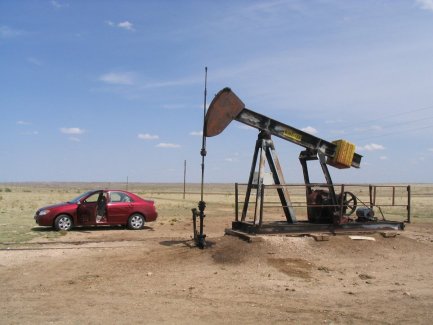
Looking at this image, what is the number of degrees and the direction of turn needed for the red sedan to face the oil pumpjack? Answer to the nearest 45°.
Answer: approximately 135° to its left

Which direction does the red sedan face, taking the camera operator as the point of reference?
facing to the left of the viewer

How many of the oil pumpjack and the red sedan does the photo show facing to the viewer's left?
2

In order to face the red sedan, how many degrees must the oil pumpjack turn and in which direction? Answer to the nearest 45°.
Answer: approximately 45° to its right

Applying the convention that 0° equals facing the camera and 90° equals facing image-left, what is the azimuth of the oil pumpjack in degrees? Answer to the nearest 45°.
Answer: approximately 90°
